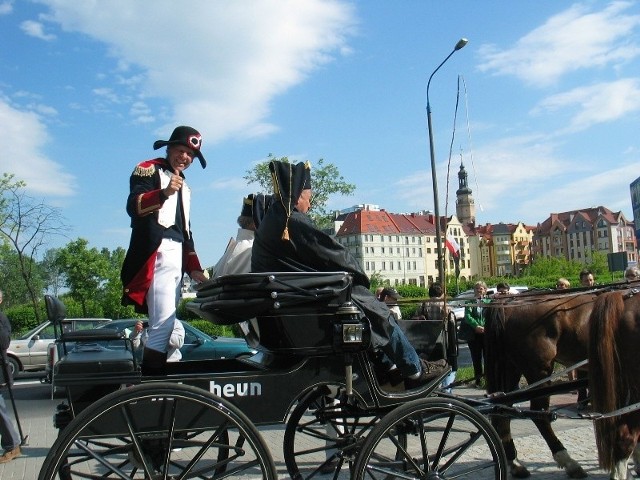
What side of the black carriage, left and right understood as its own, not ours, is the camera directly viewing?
right

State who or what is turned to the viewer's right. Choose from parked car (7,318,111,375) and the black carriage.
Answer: the black carriage

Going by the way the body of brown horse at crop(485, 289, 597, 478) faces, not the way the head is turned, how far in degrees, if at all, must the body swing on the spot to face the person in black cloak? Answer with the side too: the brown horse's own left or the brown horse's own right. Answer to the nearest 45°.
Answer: approximately 135° to the brown horse's own right

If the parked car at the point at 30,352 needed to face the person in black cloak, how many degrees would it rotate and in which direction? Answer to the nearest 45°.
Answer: approximately 90° to its left

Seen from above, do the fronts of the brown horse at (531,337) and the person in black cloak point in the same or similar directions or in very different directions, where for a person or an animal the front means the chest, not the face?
same or similar directions

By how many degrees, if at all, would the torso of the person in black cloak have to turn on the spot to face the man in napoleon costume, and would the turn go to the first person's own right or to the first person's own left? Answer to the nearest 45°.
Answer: approximately 180°

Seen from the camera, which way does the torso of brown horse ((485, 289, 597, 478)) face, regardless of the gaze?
to the viewer's right

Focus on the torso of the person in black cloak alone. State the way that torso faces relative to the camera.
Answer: to the viewer's right

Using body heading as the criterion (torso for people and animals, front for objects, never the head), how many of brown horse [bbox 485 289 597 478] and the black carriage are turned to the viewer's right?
2

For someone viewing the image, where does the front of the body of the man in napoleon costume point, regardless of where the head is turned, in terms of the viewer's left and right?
facing the viewer and to the right of the viewer

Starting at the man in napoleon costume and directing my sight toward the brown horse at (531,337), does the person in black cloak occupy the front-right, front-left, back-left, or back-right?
front-right

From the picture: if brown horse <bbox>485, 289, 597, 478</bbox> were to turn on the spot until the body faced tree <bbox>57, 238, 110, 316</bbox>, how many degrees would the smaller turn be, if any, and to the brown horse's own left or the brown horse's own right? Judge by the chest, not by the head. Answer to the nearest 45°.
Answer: approximately 135° to the brown horse's own left

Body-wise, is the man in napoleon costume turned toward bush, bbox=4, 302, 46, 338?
no

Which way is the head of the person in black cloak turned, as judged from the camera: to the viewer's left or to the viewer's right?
to the viewer's right

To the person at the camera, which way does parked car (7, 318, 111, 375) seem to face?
facing to the left of the viewer

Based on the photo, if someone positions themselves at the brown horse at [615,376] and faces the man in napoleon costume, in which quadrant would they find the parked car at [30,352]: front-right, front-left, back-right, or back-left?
front-right

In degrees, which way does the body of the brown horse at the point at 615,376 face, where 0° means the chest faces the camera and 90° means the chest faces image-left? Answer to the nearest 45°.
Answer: approximately 225°

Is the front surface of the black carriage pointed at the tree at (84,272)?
no

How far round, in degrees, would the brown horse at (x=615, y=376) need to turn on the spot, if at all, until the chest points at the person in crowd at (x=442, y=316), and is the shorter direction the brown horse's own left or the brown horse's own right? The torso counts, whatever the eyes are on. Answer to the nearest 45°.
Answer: approximately 135° to the brown horse's own left
